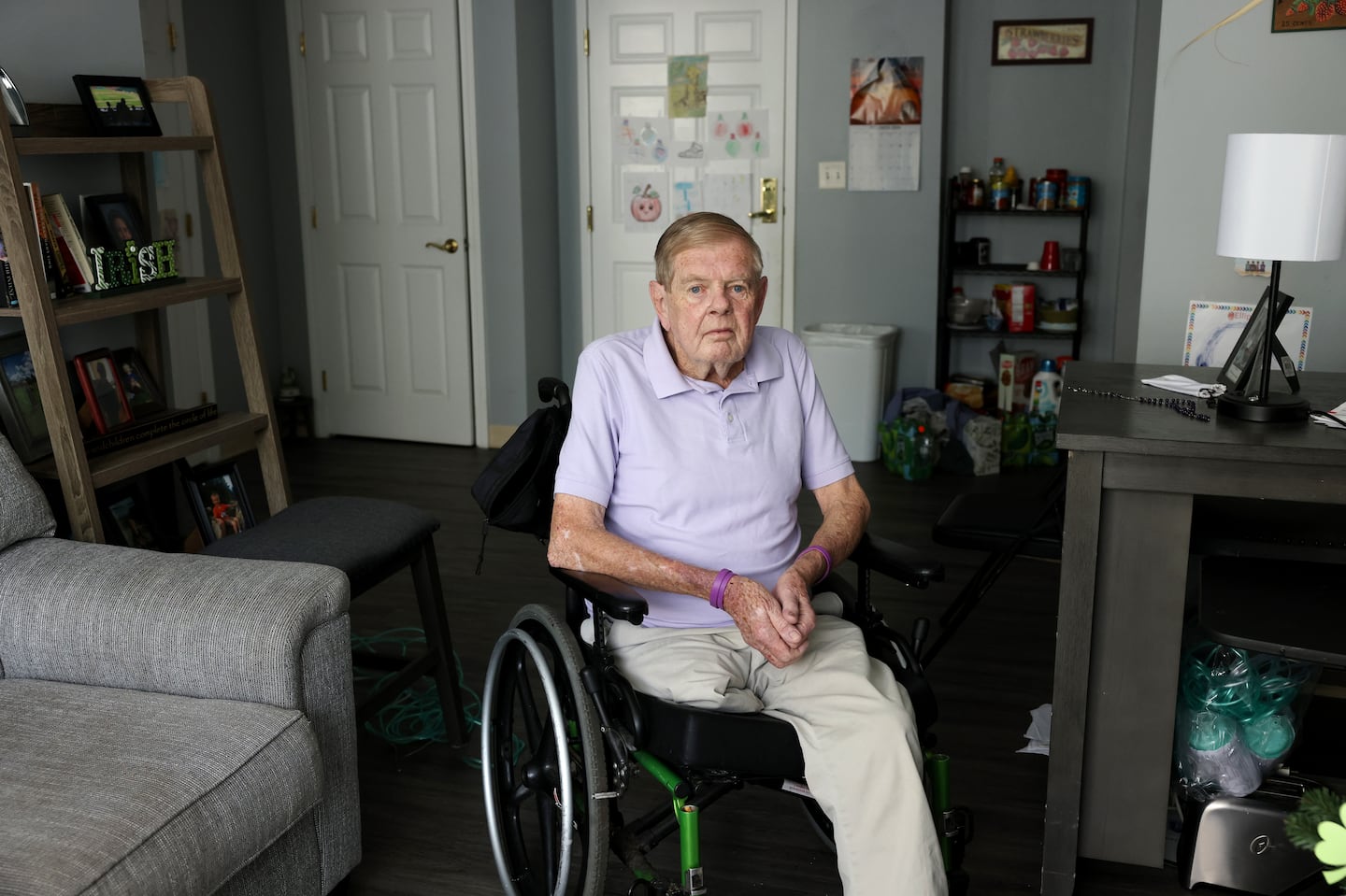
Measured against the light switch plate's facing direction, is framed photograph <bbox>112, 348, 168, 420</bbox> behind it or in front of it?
in front

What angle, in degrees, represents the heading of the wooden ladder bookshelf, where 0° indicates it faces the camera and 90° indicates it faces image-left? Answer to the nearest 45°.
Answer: approximately 315°

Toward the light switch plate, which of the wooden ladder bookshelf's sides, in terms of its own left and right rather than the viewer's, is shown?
left

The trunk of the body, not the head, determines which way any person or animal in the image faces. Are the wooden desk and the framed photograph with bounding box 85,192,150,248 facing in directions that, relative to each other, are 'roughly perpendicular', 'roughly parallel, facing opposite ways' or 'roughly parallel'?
roughly perpendicular

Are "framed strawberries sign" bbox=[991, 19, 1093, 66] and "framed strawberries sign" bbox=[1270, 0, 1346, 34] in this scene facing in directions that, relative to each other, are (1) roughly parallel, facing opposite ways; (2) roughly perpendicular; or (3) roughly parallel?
roughly parallel

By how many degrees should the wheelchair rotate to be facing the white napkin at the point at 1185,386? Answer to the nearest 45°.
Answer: approximately 90° to its left

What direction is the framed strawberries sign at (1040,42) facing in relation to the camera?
toward the camera

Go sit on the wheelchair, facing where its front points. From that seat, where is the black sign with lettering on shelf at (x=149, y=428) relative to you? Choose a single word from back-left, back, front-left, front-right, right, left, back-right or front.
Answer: back

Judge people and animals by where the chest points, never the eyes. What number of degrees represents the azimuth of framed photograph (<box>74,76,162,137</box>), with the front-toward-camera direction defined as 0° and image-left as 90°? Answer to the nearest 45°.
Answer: approximately 315°

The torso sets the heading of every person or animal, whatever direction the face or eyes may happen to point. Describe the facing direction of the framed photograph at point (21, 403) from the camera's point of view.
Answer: facing the viewer and to the right of the viewer

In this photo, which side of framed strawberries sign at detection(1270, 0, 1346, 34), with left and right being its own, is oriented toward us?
front

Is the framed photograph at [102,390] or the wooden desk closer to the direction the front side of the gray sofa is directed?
the wooden desk

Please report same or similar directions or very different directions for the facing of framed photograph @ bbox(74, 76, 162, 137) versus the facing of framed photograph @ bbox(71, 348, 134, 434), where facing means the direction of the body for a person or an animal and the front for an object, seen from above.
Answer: same or similar directions

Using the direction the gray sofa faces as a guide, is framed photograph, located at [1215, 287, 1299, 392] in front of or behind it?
in front

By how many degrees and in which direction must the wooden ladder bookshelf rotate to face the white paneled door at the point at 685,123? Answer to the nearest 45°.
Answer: approximately 90° to its left
